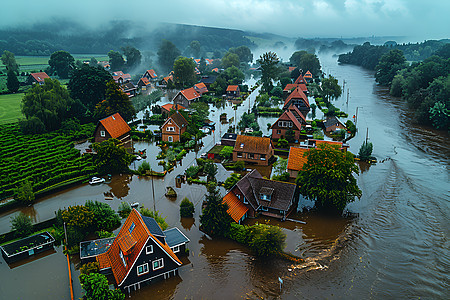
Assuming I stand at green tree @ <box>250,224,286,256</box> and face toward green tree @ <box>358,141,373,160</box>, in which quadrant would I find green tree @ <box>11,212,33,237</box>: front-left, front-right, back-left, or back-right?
back-left

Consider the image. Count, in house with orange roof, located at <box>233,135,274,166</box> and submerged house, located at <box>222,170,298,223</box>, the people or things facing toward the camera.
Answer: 2

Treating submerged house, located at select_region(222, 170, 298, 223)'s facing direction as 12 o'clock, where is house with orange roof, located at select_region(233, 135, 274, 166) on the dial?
The house with orange roof is roughly at 6 o'clock from the submerged house.

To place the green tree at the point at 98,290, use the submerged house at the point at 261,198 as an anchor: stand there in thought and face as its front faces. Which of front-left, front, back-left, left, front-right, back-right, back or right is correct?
front-right

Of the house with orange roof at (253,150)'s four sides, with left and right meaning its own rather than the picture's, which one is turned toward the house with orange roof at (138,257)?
front

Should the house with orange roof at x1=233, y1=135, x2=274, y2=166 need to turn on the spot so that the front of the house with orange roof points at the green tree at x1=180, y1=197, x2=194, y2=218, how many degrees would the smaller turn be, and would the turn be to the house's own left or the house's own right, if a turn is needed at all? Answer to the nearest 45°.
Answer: approximately 45° to the house's own right

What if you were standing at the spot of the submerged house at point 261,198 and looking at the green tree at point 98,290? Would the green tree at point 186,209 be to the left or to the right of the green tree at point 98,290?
right

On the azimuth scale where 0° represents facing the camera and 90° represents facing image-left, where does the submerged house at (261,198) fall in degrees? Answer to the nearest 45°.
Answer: approximately 0°

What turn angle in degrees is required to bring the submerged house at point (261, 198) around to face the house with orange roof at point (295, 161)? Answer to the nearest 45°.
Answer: approximately 135° to its left

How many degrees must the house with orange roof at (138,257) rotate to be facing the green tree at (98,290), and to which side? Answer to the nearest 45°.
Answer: approximately 90° to its right

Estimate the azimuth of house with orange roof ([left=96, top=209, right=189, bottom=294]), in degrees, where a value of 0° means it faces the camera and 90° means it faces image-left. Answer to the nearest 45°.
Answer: approximately 315°
